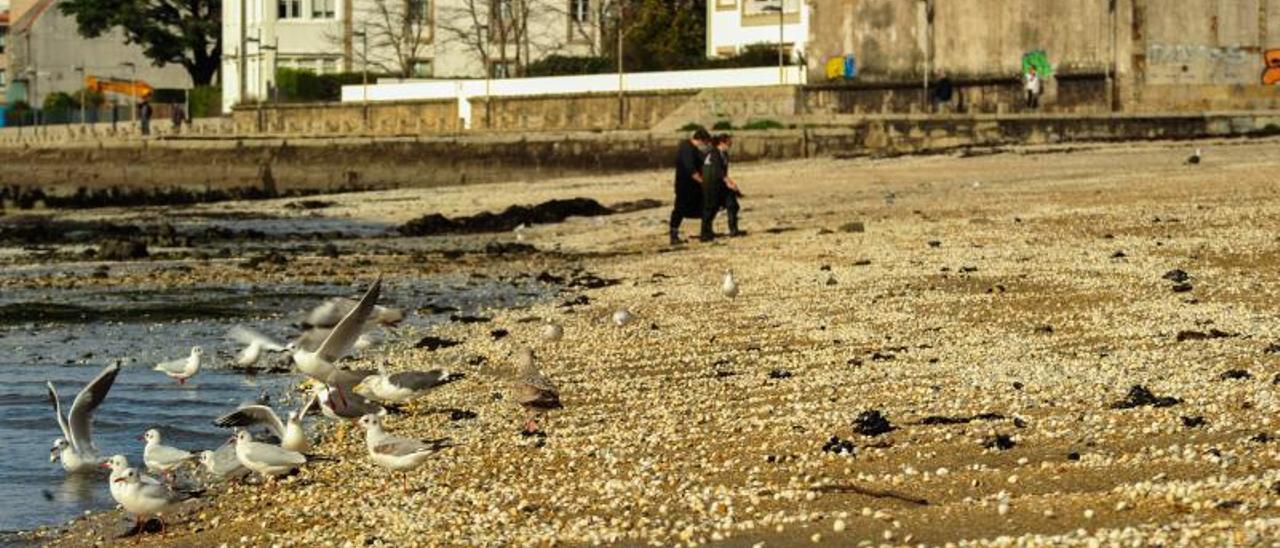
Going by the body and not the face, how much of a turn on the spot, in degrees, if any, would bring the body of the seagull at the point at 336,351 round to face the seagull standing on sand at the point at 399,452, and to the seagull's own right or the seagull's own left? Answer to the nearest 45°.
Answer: approximately 90° to the seagull's own left

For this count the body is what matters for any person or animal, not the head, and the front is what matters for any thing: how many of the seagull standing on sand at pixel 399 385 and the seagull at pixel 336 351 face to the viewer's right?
0

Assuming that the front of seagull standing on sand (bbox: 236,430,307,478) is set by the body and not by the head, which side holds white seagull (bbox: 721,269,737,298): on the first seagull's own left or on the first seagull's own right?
on the first seagull's own right

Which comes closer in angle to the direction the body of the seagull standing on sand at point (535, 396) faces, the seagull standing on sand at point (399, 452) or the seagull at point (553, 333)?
the seagull standing on sand

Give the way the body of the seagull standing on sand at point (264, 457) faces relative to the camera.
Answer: to the viewer's left

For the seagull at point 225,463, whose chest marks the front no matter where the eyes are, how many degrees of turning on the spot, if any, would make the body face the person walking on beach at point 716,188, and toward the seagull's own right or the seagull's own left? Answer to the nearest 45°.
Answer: approximately 90° to the seagull's own right

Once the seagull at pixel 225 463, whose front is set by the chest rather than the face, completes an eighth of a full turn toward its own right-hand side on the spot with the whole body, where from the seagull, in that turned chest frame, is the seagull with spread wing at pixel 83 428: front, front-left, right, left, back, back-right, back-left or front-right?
front

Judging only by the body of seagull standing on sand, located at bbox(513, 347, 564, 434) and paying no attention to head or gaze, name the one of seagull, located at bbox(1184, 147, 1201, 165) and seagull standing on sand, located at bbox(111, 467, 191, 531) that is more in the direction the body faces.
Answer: the seagull standing on sand

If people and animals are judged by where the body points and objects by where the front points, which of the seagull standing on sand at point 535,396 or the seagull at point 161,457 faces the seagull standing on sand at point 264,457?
the seagull standing on sand at point 535,396

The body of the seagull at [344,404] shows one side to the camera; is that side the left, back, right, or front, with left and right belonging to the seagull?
left
